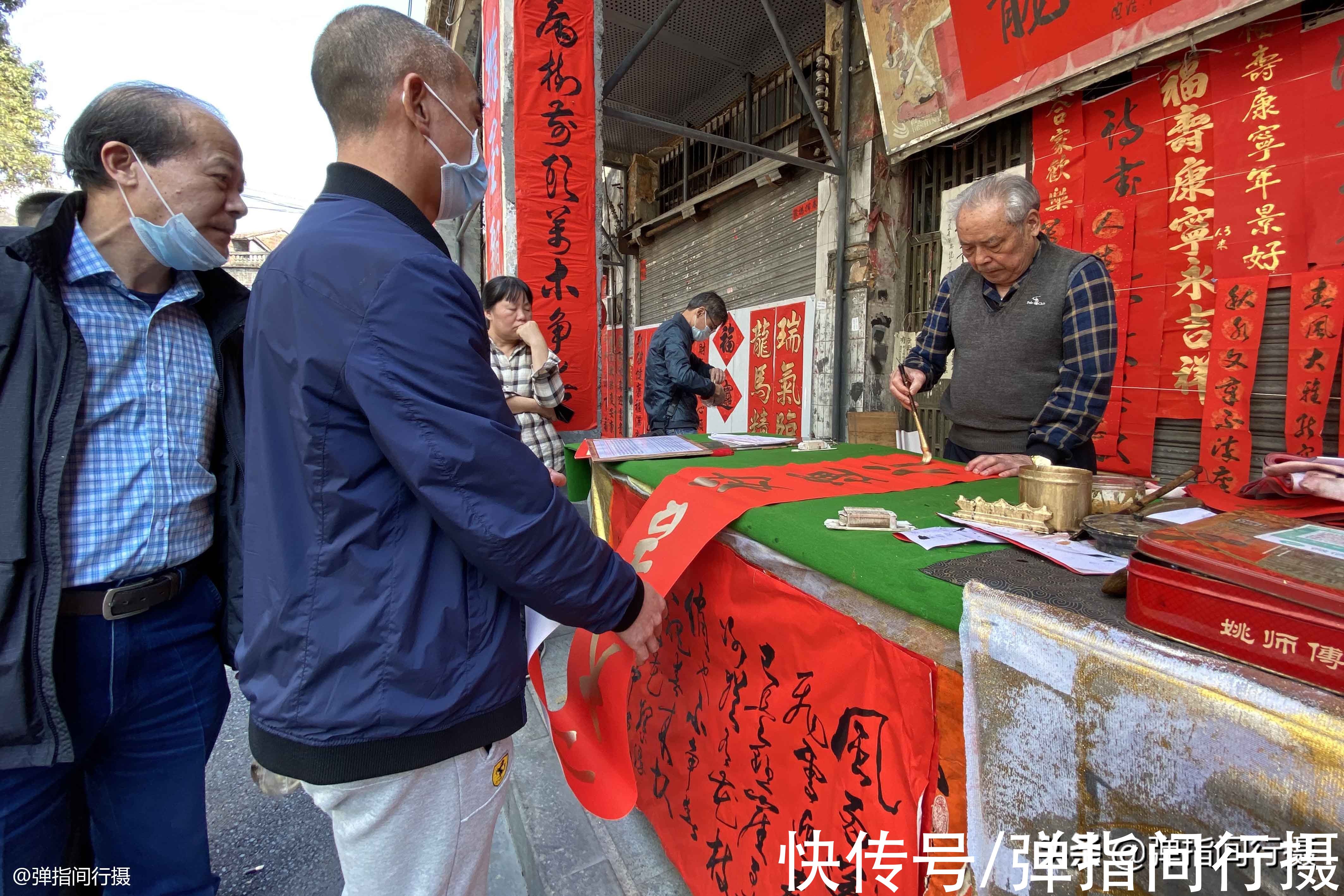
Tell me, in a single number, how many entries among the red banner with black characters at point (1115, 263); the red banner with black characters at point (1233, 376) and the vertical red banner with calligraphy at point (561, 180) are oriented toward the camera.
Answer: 3

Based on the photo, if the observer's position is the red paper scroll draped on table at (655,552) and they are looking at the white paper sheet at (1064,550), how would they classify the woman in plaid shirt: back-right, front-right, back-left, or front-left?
back-left

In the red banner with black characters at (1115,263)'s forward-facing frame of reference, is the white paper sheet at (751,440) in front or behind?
in front

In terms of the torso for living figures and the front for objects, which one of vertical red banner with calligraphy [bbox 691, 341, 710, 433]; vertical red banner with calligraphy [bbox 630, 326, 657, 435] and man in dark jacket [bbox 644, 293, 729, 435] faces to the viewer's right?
the man in dark jacket

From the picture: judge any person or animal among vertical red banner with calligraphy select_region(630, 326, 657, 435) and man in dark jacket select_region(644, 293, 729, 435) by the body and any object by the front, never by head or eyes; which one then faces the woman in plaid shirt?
the vertical red banner with calligraphy

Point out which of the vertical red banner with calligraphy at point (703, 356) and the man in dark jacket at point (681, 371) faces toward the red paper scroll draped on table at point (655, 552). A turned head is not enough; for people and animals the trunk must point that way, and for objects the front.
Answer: the vertical red banner with calligraphy

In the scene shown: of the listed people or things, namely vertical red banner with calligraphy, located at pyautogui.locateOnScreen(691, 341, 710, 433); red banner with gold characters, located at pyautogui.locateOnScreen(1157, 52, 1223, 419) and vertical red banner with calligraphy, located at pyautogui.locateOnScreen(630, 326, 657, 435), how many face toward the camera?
3

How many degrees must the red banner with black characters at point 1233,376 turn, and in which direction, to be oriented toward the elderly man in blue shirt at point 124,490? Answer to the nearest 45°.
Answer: approximately 45° to its right

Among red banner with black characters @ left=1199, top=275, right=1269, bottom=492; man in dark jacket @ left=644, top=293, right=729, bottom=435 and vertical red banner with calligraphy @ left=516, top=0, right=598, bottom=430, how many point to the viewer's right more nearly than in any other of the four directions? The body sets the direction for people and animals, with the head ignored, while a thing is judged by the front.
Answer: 1

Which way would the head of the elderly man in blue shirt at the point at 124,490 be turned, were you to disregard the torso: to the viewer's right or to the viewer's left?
to the viewer's right

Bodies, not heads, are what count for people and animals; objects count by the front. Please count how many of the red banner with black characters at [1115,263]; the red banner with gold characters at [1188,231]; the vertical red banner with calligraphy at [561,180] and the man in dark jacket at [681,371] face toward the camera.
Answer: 3

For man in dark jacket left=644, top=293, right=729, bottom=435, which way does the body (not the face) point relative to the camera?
to the viewer's right

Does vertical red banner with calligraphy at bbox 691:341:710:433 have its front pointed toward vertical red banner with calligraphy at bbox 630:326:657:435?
no

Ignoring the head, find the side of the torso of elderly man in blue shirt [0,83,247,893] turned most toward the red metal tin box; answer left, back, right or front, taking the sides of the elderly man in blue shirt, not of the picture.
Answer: front

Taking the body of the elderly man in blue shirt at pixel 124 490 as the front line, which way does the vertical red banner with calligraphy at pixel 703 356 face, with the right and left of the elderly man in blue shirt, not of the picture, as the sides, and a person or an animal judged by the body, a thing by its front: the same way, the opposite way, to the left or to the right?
to the right

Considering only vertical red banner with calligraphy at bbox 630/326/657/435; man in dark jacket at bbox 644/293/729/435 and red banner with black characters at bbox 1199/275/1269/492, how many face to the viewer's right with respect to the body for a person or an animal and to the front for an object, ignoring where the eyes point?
1

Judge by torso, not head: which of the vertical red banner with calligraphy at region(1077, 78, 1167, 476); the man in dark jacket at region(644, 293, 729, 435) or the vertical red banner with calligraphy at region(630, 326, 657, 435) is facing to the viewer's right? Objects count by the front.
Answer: the man in dark jacket
